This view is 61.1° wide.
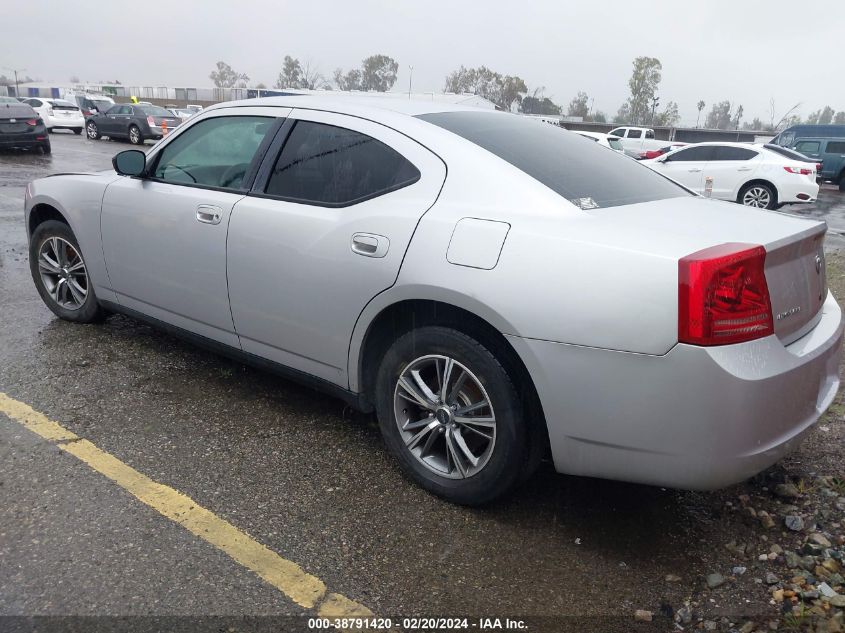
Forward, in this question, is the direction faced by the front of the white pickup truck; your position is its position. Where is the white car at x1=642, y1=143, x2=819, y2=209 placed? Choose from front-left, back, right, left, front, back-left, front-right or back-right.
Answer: back-left

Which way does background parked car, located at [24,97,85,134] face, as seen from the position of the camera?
facing away from the viewer and to the left of the viewer

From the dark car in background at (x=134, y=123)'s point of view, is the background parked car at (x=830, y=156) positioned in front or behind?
behind

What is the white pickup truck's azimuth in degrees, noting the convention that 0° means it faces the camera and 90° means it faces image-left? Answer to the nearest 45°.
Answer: approximately 135°

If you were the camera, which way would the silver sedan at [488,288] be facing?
facing away from the viewer and to the left of the viewer

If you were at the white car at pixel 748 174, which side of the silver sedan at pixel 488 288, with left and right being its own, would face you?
right

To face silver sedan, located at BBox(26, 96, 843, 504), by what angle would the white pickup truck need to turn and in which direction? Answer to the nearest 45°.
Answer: approximately 135° to its left

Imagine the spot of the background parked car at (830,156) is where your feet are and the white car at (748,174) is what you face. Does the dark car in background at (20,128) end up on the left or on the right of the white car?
right

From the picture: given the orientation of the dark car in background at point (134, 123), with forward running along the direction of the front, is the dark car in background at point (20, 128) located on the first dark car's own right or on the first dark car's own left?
on the first dark car's own left
